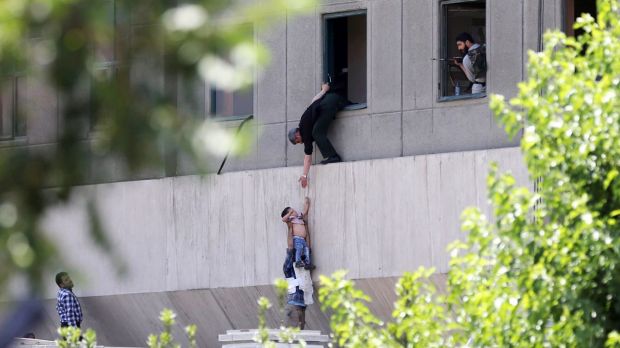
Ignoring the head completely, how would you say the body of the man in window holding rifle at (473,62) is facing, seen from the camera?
to the viewer's left

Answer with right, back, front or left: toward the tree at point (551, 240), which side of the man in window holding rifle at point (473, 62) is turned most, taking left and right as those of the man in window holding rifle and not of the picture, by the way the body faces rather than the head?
left

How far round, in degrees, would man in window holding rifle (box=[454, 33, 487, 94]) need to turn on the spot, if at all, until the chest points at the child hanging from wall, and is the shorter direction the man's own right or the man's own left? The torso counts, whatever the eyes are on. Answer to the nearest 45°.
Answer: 0° — they already face them
